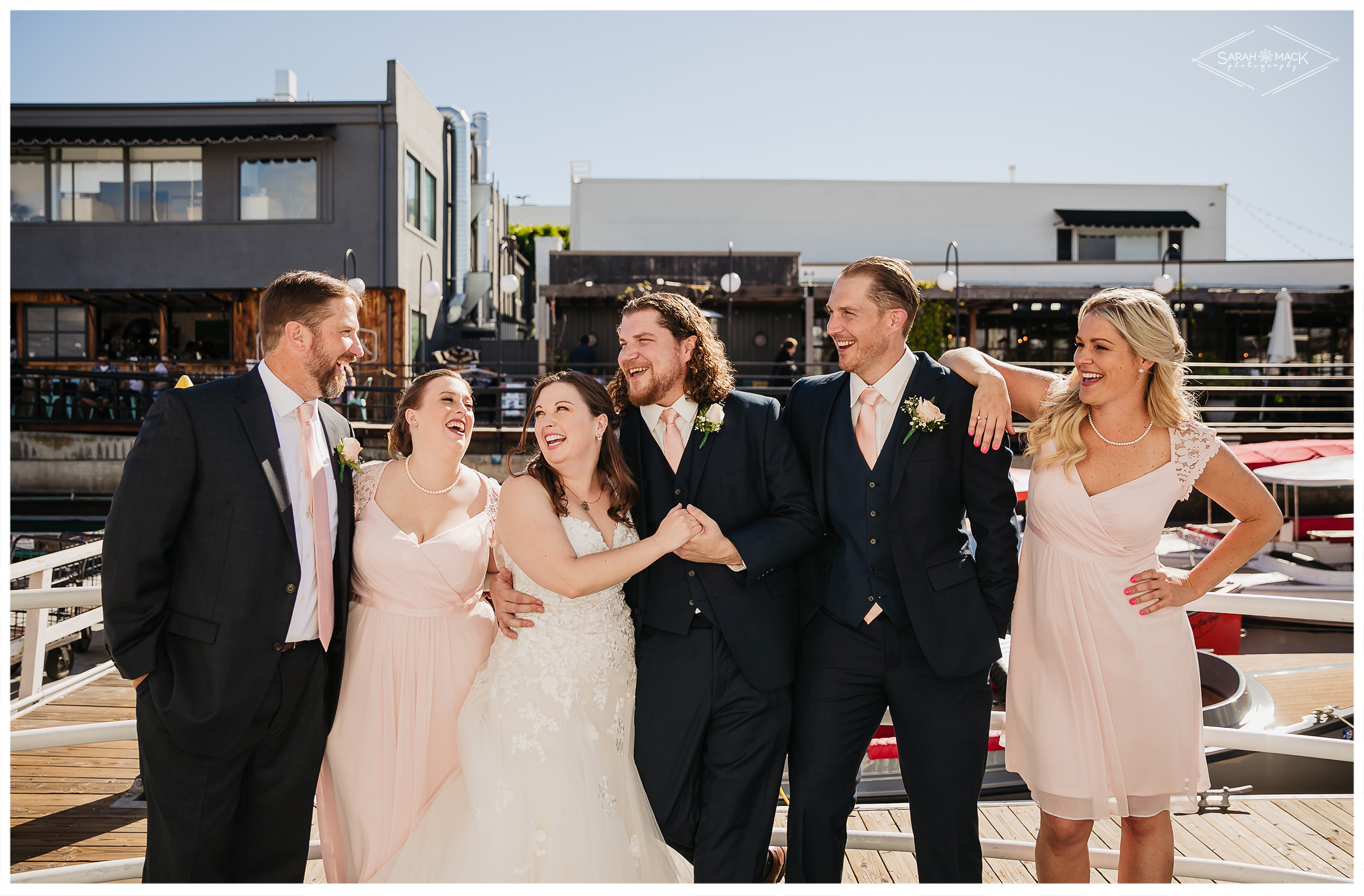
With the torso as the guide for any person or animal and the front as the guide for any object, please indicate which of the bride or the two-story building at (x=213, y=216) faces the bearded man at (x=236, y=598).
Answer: the two-story building

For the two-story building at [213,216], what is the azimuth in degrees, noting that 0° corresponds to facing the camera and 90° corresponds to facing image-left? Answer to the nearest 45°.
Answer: approximately 0°

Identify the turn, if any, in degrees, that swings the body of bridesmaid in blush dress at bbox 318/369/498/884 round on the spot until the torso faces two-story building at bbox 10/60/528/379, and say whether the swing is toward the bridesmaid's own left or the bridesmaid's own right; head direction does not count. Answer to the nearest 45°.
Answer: approximately 180°

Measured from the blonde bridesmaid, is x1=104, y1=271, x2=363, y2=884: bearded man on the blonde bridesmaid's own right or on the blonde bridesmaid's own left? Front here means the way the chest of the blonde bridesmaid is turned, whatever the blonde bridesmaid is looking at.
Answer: on the blonde bridesmaid's own right

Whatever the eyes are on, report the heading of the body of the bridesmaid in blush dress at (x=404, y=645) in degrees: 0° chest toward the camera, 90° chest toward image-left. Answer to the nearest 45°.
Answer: approximately 0°

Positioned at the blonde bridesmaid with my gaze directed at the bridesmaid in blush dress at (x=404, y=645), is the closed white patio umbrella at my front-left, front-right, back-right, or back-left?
back-right
